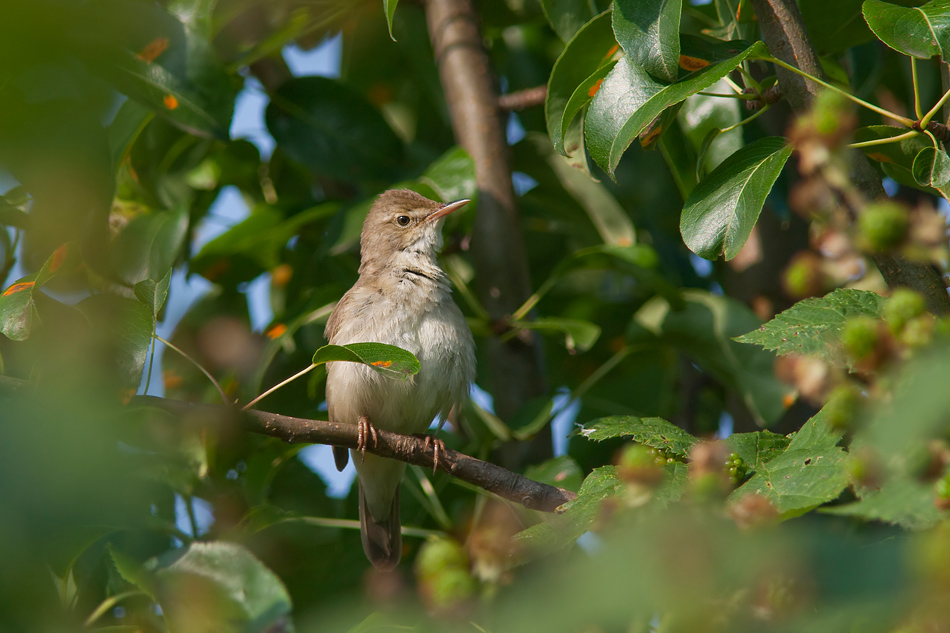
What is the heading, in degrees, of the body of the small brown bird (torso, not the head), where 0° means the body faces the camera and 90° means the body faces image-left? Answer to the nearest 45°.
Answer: approximately 315°

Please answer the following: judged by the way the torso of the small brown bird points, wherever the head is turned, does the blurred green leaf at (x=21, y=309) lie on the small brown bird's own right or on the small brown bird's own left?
on the small brown bird's own right
